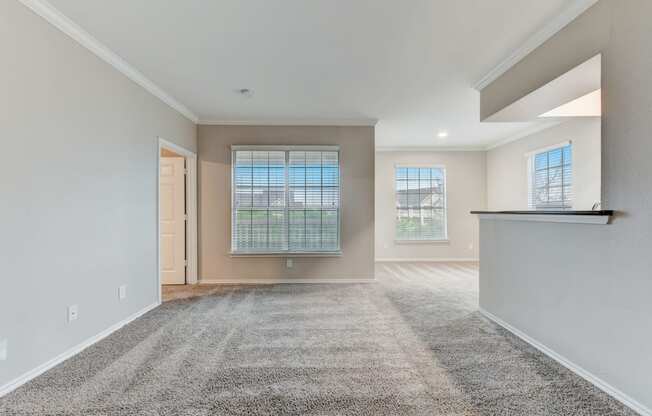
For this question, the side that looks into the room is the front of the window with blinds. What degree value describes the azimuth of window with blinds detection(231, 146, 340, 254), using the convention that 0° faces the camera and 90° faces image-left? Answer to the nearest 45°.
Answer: approximately 0°

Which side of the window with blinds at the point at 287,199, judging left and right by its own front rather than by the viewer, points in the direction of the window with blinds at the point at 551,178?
left

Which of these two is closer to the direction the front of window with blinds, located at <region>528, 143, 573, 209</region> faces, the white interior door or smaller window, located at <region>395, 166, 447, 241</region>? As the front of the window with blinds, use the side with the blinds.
the white interior door

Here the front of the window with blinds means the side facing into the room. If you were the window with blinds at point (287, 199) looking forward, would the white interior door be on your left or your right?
on your right

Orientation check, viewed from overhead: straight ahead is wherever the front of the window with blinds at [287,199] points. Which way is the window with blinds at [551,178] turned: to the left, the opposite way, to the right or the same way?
to the right

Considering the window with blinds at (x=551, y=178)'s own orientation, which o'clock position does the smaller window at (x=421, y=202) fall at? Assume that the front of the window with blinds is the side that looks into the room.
The smaller window is roughly at 2 o'clock from the window with blinds.

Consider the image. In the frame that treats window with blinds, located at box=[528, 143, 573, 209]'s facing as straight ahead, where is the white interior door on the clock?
The white interior door is roughly at 12 o'clock from the window with blinds.

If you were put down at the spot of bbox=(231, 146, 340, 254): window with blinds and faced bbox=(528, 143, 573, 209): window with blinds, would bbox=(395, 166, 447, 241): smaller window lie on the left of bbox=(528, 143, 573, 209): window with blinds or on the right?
left

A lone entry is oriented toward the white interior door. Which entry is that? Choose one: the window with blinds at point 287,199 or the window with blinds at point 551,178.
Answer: the window with blinds at point 551,178
